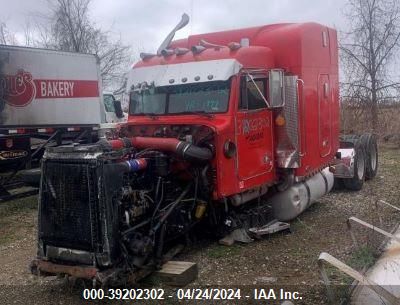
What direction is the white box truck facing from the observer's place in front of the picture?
facing away from the viewer and to the right of the viewer

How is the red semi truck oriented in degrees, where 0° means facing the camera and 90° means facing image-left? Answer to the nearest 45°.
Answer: approximately 45°

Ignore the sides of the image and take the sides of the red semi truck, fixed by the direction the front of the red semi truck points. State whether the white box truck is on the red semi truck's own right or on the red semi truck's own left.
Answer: on the red semi truck's own right

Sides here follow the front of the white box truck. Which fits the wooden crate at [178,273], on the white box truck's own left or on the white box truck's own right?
on the white box truck's own right

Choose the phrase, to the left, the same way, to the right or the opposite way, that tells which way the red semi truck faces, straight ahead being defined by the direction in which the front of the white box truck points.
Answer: the opposite way
